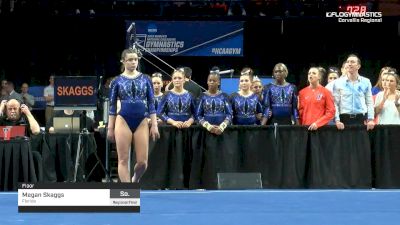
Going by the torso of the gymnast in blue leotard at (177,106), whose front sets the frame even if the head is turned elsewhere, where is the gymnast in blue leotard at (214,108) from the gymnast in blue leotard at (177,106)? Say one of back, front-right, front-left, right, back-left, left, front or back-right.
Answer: left

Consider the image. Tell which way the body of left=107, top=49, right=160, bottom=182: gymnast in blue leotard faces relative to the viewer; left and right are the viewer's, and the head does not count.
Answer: facing the viewer

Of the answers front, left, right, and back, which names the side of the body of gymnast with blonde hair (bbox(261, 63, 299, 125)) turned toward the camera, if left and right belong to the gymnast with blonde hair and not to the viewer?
front

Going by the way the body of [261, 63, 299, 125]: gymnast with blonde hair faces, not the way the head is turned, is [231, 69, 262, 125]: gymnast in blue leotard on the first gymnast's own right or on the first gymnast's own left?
on the first gymnast's own right

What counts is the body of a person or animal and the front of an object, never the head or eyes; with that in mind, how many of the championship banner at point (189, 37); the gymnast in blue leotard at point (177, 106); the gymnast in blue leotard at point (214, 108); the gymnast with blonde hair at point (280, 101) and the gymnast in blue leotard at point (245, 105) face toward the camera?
5

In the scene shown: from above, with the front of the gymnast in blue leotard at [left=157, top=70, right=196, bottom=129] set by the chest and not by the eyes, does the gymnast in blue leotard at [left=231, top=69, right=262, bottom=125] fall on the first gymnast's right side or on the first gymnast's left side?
on the first gymnast's left side

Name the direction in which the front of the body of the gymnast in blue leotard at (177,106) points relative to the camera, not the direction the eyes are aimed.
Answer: toward the camera

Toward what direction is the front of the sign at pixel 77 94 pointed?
toward the camera

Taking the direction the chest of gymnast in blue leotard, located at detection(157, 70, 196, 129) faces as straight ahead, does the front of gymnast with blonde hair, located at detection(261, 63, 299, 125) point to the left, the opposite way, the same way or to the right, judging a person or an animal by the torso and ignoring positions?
the same way

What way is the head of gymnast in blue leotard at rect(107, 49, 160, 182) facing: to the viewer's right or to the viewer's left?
to the viewer's right

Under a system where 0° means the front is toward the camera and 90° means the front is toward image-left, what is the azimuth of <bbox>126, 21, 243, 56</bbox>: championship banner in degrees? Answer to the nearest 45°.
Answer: approximately 0°

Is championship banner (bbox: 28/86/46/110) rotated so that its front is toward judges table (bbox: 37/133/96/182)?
yes

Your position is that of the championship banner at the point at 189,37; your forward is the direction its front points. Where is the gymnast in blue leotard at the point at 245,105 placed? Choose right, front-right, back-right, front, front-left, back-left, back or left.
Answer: front
